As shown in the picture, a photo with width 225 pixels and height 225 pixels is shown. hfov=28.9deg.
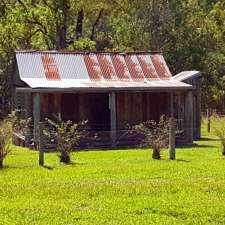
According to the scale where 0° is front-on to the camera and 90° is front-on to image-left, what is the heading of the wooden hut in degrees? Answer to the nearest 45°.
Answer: approximately 0°
